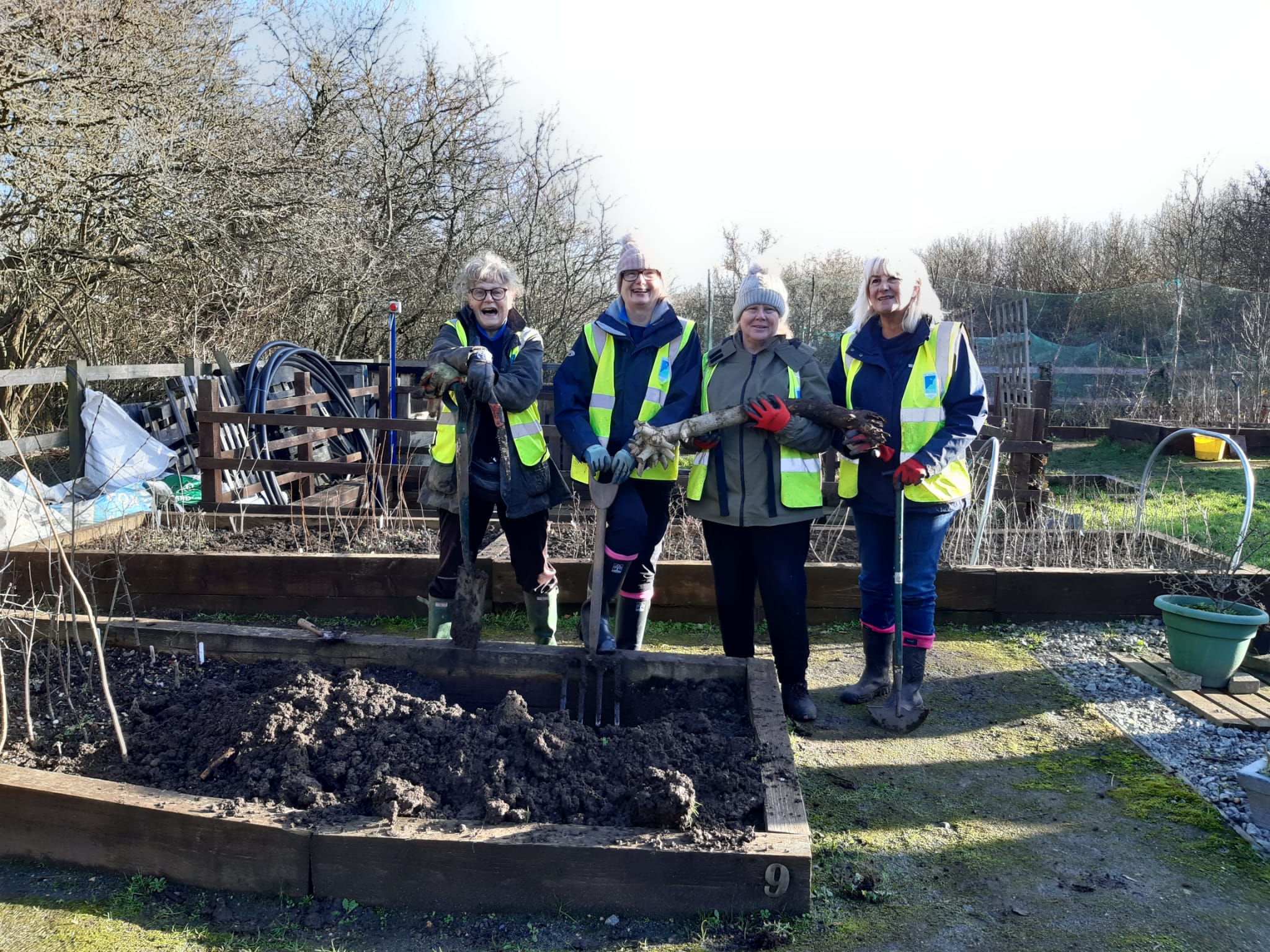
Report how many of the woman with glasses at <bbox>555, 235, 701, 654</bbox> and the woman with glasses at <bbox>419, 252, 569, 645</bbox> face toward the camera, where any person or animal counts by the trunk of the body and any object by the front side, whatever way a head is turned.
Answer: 2

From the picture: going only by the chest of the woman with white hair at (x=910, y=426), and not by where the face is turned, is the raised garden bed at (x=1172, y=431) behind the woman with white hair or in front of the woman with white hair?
behind

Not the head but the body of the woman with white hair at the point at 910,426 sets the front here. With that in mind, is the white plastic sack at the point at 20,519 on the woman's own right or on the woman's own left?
on the woman's own right

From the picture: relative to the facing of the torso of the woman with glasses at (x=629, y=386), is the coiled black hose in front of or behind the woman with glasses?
behind

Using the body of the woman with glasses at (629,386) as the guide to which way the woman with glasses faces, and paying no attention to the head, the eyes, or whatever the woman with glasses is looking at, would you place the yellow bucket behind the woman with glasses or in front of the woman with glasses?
behind

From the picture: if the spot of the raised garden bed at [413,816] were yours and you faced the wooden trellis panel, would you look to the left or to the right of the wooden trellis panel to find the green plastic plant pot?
right
